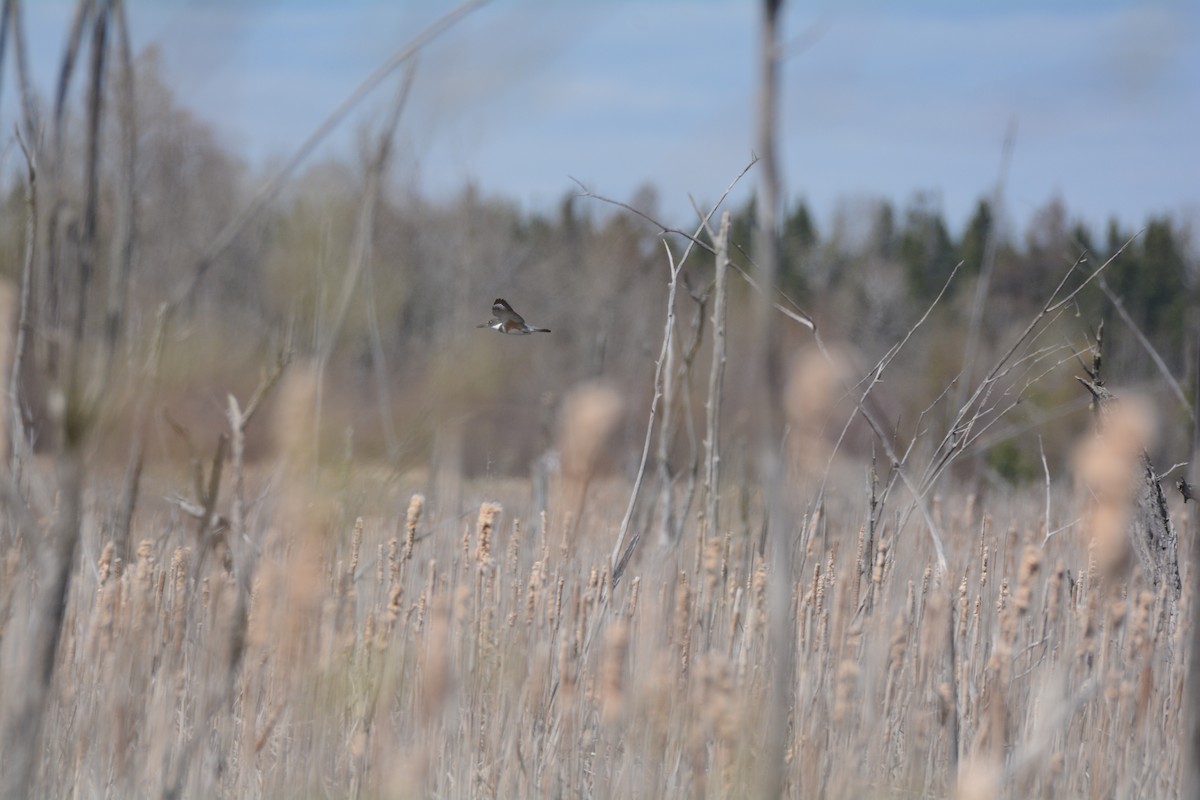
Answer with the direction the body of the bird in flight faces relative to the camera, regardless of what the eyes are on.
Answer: to the viewer's left
